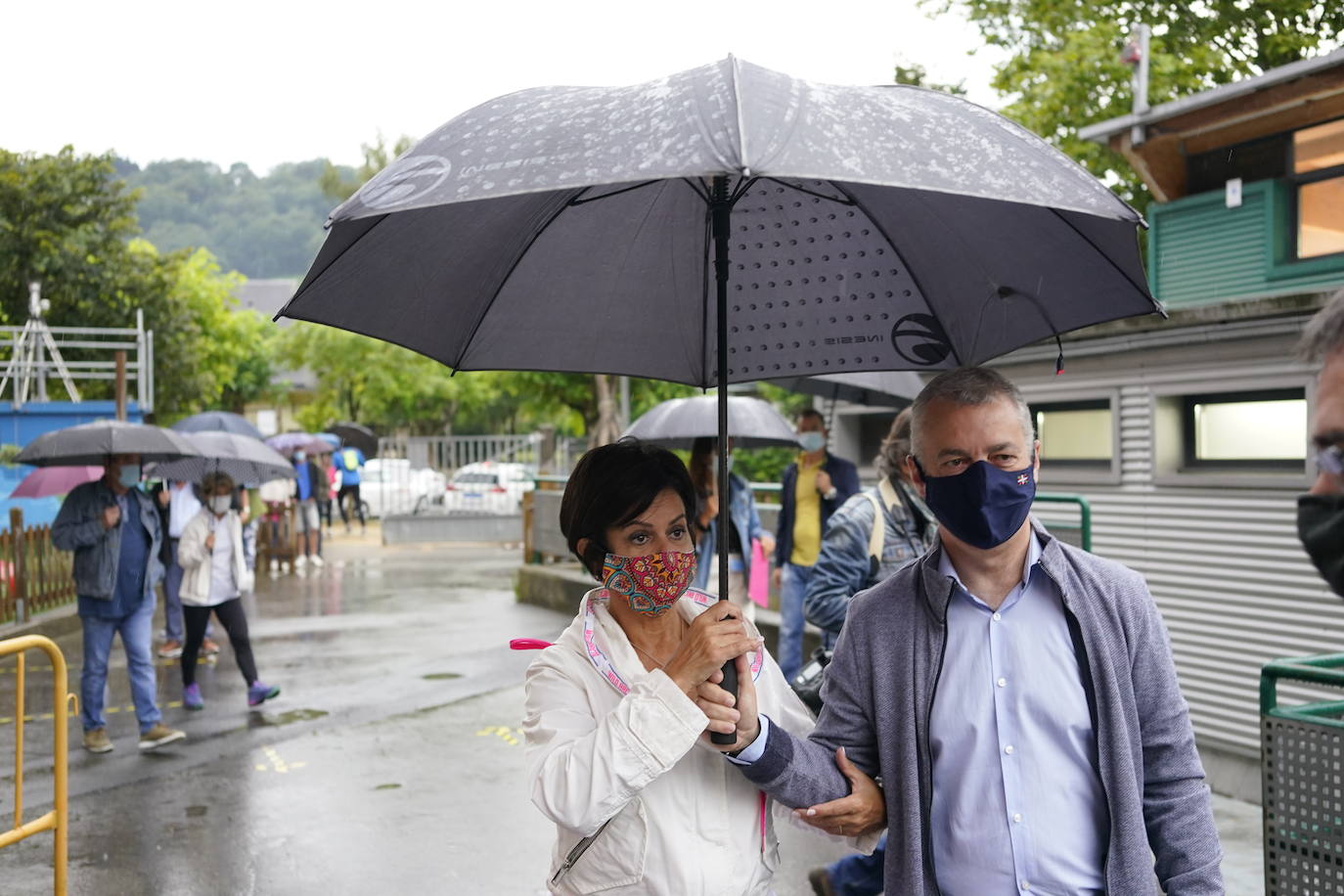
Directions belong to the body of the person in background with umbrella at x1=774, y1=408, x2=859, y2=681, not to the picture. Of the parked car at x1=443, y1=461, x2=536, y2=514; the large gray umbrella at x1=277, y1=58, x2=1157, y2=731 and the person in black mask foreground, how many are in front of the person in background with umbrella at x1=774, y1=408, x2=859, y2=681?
2

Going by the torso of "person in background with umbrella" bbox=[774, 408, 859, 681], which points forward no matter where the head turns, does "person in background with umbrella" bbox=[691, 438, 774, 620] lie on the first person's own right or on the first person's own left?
on the first person's own right

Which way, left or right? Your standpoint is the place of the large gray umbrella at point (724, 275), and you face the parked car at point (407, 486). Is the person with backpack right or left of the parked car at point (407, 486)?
right

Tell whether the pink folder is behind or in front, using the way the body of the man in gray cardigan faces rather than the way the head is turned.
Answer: behind

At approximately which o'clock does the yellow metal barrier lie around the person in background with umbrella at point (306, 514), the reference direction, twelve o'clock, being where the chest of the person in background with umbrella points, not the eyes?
The yellow metal barrier is roughly at 12 o'clock from the person in background with umbrella.

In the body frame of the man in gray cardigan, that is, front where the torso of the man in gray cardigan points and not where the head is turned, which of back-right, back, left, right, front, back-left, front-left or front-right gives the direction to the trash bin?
back-left

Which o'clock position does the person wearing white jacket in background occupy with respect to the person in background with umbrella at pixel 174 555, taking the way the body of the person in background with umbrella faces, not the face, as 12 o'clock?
The person wearing white jacket in background is roughly at 12 o'clock from the person in background with umbrella.

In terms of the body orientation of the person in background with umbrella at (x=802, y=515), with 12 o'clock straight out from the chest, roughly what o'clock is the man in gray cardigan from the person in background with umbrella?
The man in gray cardigan is roughly at 12 o'clock from the person in background with umbrella.

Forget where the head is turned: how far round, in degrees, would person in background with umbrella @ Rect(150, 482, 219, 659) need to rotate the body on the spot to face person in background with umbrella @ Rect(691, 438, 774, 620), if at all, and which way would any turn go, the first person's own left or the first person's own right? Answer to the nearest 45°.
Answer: approximately 45° to the first person's own left

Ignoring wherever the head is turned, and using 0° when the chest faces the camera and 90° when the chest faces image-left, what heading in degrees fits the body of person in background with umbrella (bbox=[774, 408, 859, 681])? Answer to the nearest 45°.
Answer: approximately 0°
